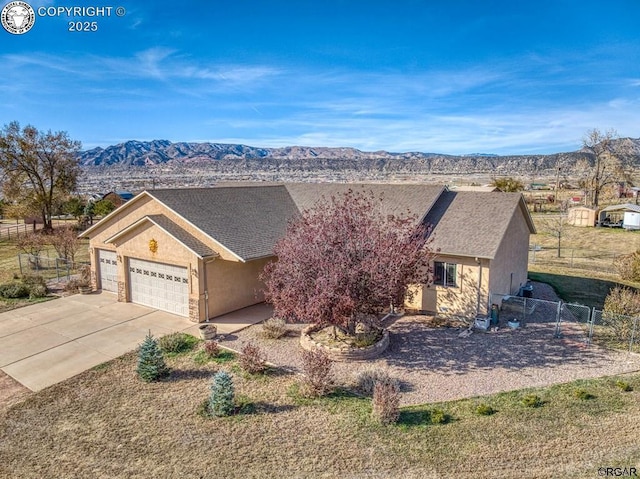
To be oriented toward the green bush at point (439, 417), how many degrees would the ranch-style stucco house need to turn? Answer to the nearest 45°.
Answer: approximately 90° to its left

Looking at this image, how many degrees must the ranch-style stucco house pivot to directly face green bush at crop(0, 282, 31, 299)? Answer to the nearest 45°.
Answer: approximately 45° to its right

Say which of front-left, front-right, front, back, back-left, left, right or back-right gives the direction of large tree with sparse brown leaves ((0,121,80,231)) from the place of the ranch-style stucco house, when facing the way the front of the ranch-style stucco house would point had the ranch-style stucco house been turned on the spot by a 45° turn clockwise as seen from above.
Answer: front-right

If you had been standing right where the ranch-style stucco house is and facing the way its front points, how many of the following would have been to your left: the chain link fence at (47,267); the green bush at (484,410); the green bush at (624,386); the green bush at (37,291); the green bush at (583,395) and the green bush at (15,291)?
3

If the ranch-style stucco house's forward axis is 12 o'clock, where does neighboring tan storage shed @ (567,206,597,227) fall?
The neighboring tan storage shed is roughly at 6 o'clock from the ranch-style stucco house.

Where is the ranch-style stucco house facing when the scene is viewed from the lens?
facing the viewer and to the left of the viewer

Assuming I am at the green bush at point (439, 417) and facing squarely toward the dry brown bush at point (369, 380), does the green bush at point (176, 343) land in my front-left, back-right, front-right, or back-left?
front-left

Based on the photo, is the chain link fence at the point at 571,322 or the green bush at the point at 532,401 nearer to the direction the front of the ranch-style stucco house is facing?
the green bush

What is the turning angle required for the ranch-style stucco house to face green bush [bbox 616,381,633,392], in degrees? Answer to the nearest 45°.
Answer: approximately 90° to its left

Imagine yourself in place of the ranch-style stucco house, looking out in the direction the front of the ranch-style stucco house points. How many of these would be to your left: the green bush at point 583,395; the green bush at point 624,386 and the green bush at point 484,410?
3

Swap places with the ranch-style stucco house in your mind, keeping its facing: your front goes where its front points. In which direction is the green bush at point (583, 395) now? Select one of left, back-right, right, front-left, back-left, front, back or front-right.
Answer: left

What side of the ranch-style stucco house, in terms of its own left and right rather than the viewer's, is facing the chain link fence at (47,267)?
right

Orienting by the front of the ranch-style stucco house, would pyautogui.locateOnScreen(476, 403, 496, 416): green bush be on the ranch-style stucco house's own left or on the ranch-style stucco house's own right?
on the ranch-style stucco house's own left

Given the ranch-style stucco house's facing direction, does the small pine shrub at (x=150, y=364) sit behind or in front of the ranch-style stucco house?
in front

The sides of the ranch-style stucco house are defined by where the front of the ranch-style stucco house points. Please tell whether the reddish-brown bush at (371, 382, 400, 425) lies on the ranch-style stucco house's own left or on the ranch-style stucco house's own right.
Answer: on the ranch-style stucco house's own left
